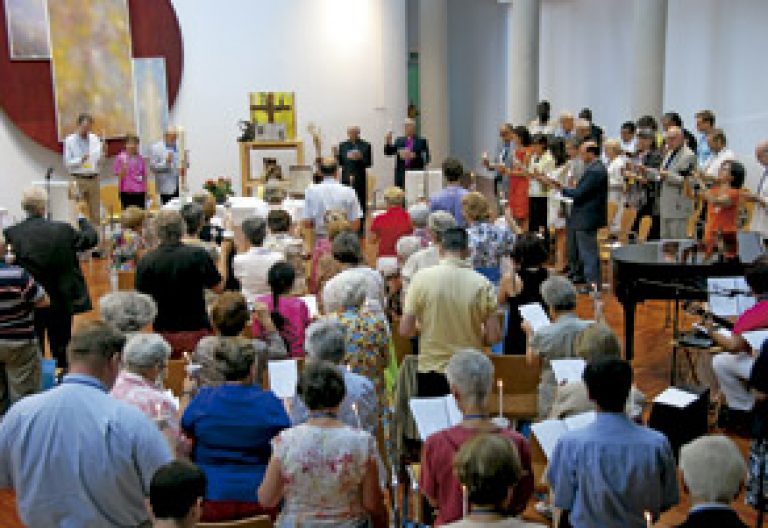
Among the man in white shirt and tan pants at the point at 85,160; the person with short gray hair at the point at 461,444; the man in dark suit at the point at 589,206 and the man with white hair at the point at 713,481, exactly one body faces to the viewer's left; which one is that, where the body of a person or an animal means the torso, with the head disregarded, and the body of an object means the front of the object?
the man in dark suit

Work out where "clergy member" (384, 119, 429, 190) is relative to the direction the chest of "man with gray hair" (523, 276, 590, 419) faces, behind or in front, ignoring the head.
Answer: in front

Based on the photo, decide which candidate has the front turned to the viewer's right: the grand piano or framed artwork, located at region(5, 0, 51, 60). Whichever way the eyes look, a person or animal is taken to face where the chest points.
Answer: the grand piano

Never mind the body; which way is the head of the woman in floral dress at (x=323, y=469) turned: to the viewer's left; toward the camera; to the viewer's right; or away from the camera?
away from the camera

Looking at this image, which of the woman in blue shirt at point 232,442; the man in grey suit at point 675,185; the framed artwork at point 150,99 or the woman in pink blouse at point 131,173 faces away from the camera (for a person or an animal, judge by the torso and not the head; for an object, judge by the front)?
the woman in blue shirt

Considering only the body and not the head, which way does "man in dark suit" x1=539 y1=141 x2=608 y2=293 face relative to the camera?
to the viewer's left

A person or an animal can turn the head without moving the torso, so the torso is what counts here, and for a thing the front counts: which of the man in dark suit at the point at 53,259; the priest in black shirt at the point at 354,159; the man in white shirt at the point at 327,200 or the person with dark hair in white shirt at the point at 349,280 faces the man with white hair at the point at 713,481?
the priest in black shirt

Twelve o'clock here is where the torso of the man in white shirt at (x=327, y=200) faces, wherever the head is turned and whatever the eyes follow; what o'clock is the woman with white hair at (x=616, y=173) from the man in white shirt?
The woman with white hair is roughly at 2 o'clock from the man in white shirt.

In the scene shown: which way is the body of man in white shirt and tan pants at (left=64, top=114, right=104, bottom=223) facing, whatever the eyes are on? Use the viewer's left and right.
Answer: facing the viewer

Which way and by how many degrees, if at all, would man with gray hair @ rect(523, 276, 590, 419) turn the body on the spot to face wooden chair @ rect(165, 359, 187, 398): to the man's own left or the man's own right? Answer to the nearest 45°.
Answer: approximately 45° to the man's own left

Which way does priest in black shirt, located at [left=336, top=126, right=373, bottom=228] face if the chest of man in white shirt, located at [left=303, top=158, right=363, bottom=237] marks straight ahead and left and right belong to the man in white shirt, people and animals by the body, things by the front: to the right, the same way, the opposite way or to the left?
the opposite way

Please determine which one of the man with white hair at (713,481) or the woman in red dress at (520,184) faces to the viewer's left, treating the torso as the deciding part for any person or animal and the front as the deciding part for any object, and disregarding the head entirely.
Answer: the woman in red dress

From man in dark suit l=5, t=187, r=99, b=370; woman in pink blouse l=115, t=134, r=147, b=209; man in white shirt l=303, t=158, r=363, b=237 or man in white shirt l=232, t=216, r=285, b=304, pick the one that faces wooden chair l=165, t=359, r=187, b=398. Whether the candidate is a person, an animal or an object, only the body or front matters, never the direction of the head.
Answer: the woman in pink blouse

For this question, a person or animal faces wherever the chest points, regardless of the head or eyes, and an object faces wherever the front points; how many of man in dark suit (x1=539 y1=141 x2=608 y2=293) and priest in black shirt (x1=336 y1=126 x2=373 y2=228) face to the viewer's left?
1

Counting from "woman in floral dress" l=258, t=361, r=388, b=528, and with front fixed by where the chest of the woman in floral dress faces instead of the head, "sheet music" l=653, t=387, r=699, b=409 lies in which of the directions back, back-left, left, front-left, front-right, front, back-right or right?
front-right

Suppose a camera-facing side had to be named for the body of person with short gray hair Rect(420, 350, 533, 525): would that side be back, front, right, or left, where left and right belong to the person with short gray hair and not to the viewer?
back

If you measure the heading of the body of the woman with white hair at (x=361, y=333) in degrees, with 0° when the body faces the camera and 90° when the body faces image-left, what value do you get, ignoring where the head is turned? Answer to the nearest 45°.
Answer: approximately 180°
